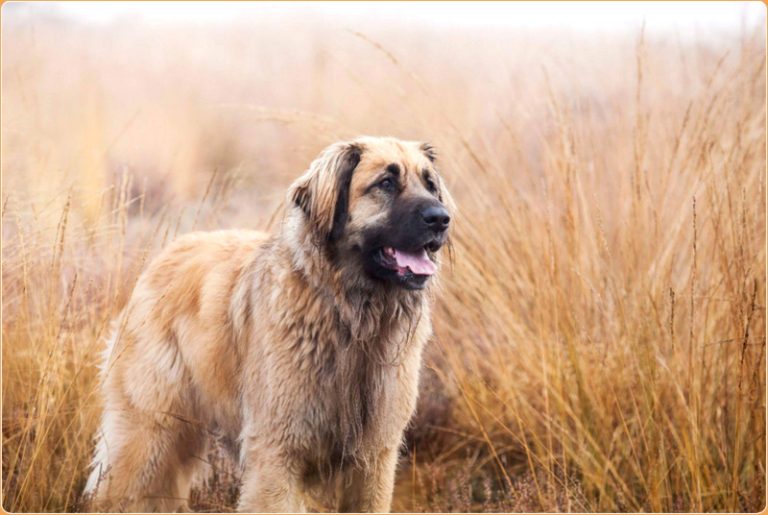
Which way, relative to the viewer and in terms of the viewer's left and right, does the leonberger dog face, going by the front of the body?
facing the viewer and to the right of the viewer
